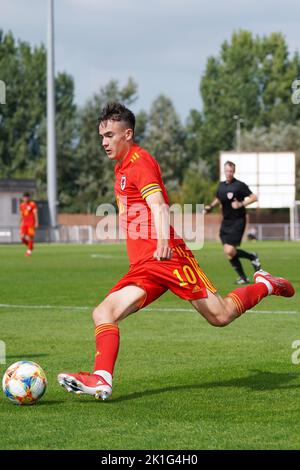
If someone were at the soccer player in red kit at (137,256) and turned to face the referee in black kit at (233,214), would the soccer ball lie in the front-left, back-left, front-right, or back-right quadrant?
back-left

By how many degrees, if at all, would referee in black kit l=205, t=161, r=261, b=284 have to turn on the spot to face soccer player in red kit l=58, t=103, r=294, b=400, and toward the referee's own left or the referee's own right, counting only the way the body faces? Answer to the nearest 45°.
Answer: approximately 45° to the referee's own left

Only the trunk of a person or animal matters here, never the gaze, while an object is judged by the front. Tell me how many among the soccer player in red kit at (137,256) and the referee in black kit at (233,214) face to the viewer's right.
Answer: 0

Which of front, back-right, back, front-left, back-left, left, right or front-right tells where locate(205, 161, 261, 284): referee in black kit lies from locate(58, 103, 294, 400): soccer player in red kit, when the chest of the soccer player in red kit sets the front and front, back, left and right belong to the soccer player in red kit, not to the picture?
right

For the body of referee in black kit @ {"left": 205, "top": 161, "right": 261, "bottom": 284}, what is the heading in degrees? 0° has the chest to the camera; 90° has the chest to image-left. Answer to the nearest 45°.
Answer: approximately 45°

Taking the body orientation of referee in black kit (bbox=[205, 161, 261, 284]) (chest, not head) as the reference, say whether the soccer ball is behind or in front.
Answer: in front

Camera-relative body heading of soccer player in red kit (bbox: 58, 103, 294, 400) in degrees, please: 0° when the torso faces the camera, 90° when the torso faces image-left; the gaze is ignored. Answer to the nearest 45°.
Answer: approximately 90°
